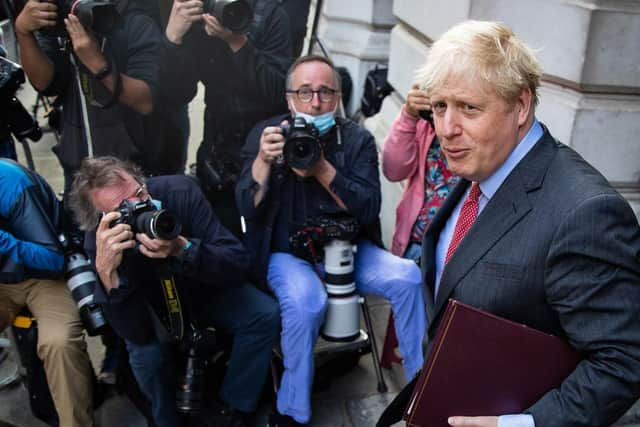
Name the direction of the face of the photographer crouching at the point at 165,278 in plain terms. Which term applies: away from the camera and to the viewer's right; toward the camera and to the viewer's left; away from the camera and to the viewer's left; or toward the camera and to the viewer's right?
toward the camera and to the viewer's right

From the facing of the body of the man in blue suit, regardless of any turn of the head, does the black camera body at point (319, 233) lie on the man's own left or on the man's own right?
on the man's own right

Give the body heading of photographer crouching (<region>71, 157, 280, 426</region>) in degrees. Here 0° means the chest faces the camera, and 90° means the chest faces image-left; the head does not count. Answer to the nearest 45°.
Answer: approximately 315°

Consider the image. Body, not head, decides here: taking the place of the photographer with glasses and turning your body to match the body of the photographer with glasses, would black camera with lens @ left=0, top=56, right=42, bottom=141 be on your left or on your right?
on your right

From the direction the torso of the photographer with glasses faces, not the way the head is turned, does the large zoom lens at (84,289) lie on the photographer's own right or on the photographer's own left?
on the photographer's own right

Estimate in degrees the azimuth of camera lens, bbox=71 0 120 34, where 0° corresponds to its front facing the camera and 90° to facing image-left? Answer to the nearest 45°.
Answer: approximately 315°

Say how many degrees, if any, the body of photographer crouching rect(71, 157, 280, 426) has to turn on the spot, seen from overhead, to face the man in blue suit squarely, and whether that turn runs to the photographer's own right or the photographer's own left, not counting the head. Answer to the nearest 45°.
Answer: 0° — they already face them
